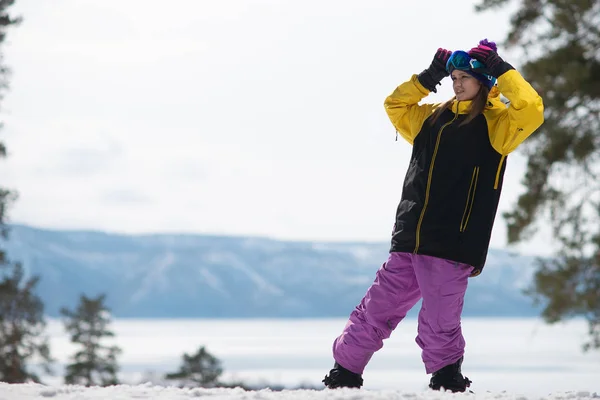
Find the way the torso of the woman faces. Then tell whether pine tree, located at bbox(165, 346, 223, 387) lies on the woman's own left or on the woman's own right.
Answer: on the woman's own right

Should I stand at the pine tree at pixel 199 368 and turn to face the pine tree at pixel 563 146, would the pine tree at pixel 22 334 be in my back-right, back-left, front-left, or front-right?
front-right

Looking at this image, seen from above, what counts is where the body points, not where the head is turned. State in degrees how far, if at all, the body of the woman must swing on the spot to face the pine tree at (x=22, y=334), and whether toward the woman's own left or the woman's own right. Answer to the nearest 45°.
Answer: approximately 90° to the woman's own right

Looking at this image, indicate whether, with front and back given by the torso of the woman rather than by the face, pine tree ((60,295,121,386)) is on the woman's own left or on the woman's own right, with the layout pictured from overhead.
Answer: on the woman's own right

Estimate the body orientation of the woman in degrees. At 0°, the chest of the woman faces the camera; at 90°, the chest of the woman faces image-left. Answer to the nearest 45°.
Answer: approximately 45°
